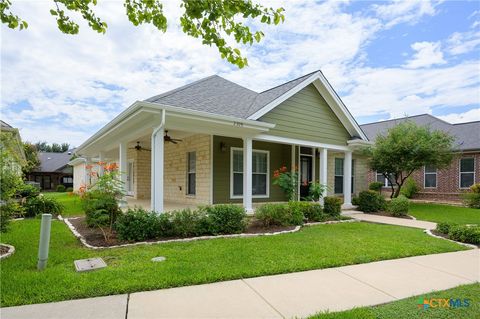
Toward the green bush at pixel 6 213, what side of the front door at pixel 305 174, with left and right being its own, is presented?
right

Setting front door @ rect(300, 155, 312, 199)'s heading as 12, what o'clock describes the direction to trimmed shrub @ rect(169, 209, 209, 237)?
The trimmed shrub is roughly at 2 o'clock from the front door.

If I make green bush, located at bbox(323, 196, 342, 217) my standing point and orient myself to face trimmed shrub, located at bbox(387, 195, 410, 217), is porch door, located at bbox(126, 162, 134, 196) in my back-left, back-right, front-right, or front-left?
back-left

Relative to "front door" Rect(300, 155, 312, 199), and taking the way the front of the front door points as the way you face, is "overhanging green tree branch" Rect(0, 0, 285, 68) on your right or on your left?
on your right

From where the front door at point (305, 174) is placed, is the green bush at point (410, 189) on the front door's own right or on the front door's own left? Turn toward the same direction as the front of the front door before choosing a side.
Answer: on the front door's own left

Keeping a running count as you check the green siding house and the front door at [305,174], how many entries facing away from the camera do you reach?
0

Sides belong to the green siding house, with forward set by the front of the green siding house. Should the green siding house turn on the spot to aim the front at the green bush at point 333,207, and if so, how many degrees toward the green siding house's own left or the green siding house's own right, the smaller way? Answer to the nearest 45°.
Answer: approximately 45° to the green siding house's own left

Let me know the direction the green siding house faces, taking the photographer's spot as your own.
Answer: facing the viewer and to the right of the viewer

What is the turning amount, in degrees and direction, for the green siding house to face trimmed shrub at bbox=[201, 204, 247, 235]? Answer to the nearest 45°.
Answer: approximately 45° to its right

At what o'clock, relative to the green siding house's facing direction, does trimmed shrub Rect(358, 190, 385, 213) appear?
The trimmed shrub is roughly at 10 o'clock from the green siding house.

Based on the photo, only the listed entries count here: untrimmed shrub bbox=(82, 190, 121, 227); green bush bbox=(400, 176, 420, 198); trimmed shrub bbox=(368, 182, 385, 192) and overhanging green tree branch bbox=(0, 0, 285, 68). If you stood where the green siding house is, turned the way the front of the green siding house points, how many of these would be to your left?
2
